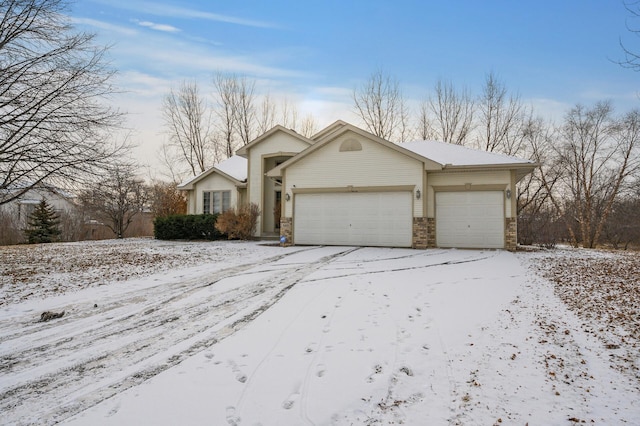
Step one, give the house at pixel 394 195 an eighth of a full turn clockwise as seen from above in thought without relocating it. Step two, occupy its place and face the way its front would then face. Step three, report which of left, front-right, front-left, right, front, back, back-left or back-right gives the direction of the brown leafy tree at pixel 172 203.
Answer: right

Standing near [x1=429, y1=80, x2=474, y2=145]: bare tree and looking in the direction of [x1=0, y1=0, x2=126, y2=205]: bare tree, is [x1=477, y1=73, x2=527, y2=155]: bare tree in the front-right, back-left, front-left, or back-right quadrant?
back-left

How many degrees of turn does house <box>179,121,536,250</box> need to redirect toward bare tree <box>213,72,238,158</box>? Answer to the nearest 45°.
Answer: approximately 135° to its right

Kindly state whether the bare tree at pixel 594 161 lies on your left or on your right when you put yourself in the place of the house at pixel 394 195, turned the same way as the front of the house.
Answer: on your left

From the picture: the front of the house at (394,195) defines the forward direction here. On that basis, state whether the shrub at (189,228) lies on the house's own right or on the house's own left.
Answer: on the house's own right

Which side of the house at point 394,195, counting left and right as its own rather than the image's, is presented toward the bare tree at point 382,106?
back

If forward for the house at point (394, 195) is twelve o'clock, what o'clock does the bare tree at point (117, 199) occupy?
The bare tree is roughly at 4 o'clock from the house.

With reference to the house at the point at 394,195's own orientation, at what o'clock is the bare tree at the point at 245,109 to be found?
The bare tree is roughly at 5 o'clock from the house.

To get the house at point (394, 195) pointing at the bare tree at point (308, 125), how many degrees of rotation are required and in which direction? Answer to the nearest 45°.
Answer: approximately 180°

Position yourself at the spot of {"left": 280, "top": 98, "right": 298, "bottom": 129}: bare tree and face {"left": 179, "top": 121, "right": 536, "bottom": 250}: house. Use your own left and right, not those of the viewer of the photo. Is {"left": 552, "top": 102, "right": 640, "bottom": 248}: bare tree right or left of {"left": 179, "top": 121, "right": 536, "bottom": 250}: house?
left

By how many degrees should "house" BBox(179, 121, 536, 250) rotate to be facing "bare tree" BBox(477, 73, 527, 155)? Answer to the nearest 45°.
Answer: approximately 135° to its left

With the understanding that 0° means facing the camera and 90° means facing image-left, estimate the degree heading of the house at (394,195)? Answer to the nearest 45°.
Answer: approximately 0°
